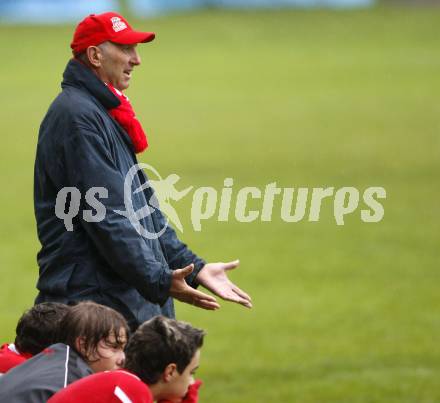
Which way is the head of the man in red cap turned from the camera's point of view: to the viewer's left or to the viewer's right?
to the viewer's right

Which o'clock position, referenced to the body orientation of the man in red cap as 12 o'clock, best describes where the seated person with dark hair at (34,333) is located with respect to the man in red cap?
The seated person with dark hair is roughly at 4 o'clock from the man in red cap.

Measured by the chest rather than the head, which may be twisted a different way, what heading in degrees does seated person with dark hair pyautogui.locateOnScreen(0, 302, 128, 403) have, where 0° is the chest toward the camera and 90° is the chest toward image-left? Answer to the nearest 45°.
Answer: approximately 270°

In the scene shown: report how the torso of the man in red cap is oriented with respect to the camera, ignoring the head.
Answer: to the viewer's right

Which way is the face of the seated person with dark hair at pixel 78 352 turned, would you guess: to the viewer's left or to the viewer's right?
to the viewer's right

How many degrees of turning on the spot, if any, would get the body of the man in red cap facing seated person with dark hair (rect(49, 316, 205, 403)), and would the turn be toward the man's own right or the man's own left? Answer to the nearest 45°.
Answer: approximately 90° to the man's own right

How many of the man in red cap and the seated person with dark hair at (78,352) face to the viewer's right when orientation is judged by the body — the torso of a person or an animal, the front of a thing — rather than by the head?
2

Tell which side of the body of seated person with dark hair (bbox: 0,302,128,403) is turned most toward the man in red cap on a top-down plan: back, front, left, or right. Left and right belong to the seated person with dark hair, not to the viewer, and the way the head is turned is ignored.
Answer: left
